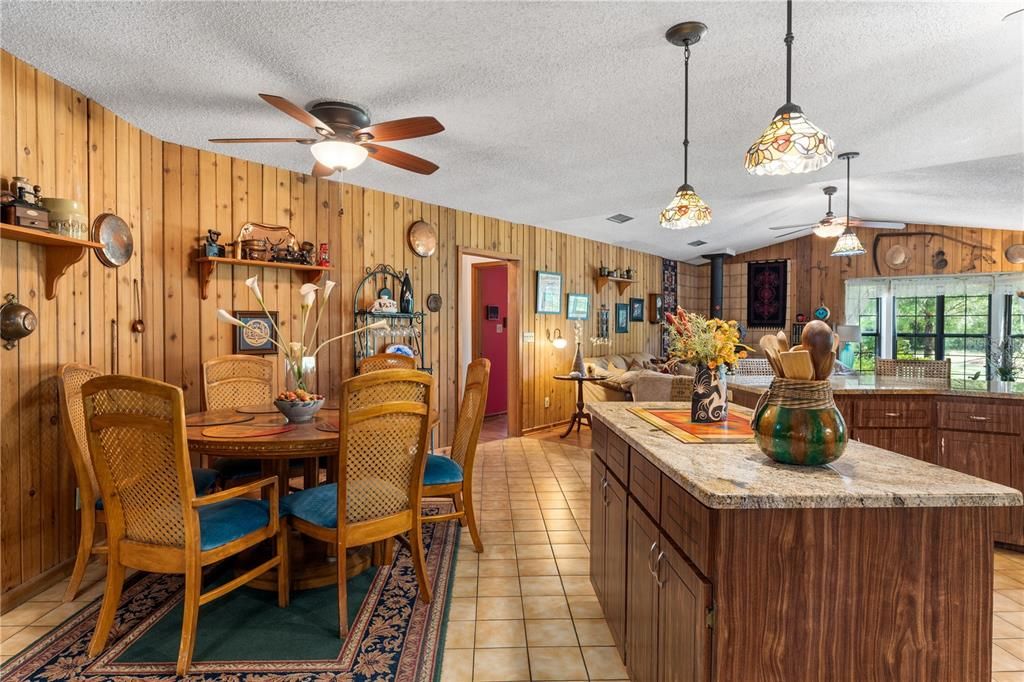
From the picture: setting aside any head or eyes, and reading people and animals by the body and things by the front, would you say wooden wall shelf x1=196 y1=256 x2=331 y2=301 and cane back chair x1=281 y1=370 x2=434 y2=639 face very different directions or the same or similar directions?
very different directions

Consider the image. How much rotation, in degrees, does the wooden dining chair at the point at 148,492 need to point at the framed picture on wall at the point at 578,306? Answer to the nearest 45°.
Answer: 0° — it already faces it

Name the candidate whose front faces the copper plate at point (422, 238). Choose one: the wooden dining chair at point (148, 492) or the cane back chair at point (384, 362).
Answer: the wooden dining chair

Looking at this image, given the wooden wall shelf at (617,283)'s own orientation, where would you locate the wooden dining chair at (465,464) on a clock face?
The wooden dining chair is roughly at 2 o'clock from the wooden wall shelf.

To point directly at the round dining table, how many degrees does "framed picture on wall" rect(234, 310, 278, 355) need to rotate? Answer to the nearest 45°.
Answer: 0° — it already faces it

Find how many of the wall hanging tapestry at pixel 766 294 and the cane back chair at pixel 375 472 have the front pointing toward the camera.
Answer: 1
